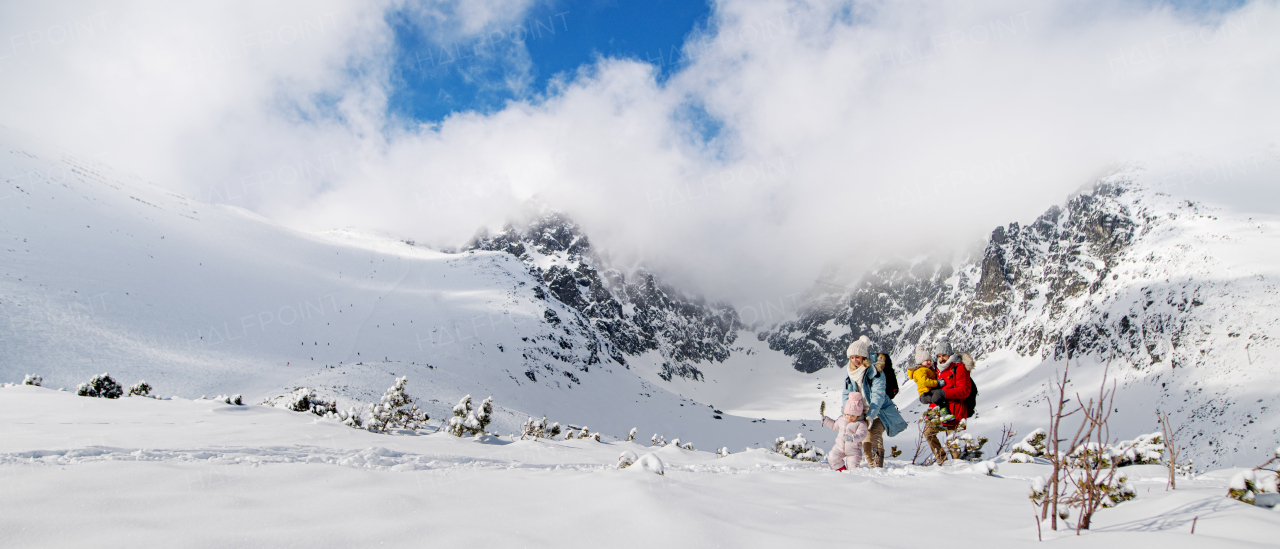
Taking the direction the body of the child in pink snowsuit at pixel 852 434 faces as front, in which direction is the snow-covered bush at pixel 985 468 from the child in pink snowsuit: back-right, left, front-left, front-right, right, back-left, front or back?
back-left

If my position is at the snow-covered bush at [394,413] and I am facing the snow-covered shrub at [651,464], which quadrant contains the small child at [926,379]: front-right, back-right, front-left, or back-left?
front-left

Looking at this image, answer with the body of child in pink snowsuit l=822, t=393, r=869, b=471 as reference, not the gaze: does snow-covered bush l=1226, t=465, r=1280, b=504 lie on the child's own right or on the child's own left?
on the child's own left

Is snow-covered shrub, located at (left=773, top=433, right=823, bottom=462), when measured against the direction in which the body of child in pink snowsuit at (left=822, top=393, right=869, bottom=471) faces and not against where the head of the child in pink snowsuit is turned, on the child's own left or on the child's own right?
on the child's own right

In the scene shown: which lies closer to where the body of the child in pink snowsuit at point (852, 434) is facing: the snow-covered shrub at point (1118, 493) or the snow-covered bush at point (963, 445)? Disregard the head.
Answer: the snow-covered shrub

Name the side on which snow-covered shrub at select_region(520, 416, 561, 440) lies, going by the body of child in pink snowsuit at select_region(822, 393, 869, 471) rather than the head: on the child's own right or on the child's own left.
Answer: on the child's own right

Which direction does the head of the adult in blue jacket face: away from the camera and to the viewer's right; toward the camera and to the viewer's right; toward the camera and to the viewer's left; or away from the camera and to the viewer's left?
toward the camera and to the viewer's left

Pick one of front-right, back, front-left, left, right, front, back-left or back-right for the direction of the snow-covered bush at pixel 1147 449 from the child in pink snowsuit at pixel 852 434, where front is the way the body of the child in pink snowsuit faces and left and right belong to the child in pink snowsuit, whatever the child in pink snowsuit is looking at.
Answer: back-left

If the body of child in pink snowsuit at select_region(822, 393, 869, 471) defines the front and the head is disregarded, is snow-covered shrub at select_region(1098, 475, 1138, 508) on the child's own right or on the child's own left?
on the child's own left

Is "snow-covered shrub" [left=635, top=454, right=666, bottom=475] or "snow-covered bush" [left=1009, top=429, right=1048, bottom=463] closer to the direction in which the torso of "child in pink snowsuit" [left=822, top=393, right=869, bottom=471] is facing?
the snow-covered shrub
